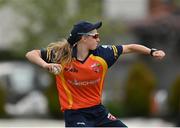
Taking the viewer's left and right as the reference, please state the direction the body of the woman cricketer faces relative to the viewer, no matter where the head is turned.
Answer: facing the viewer
